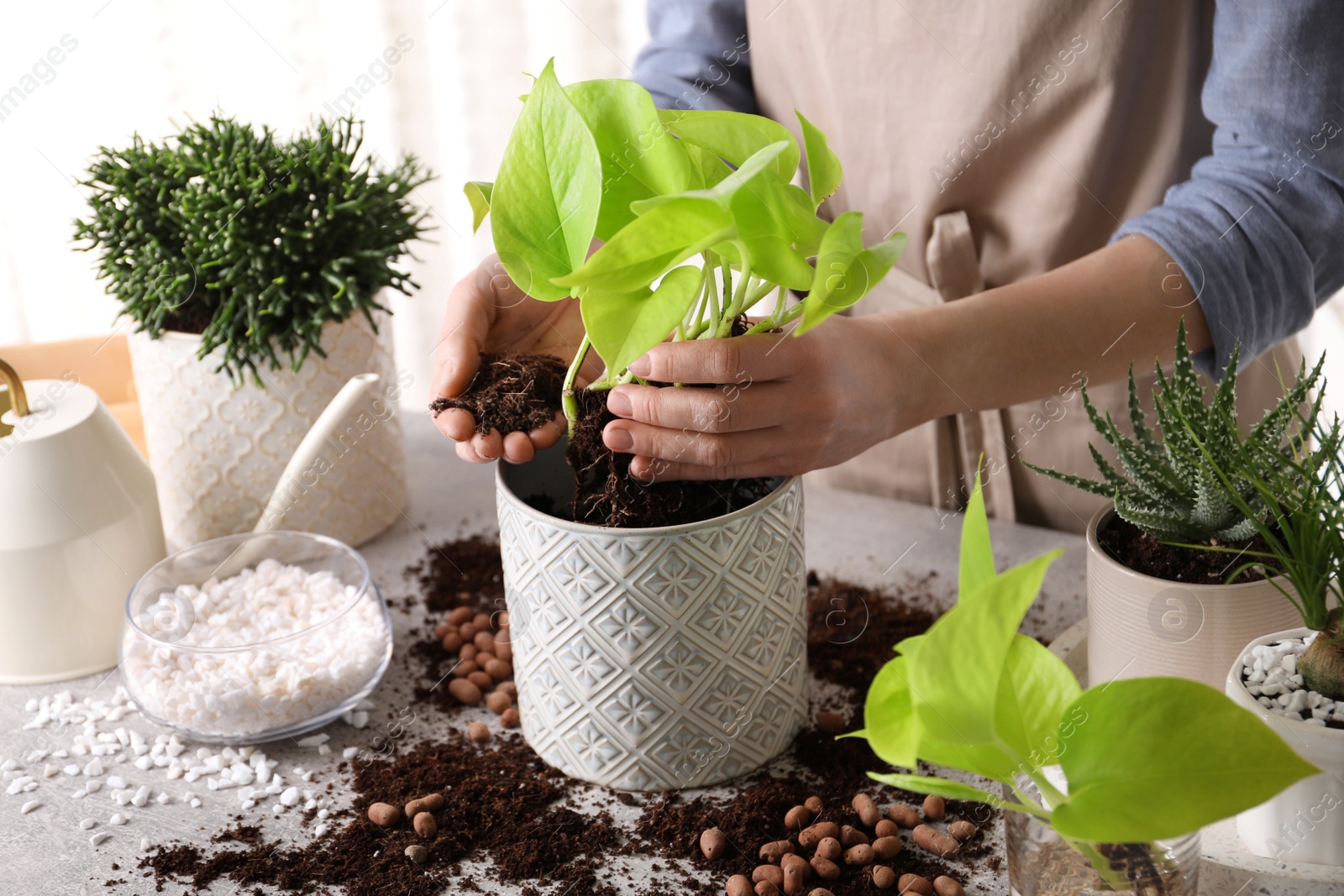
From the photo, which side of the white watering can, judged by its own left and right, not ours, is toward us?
right

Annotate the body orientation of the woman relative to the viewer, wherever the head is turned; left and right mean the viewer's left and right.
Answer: facing the viewer and to the left of the viewer

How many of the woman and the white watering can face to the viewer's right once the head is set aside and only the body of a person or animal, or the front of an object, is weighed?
1

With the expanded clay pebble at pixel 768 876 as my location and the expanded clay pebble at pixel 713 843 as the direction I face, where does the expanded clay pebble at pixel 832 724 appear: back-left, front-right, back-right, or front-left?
front-right

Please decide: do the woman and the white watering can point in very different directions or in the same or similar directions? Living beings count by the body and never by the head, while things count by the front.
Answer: very different directions

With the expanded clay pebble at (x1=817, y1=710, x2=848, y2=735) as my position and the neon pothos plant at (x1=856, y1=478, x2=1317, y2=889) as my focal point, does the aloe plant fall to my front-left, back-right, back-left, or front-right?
front-left
